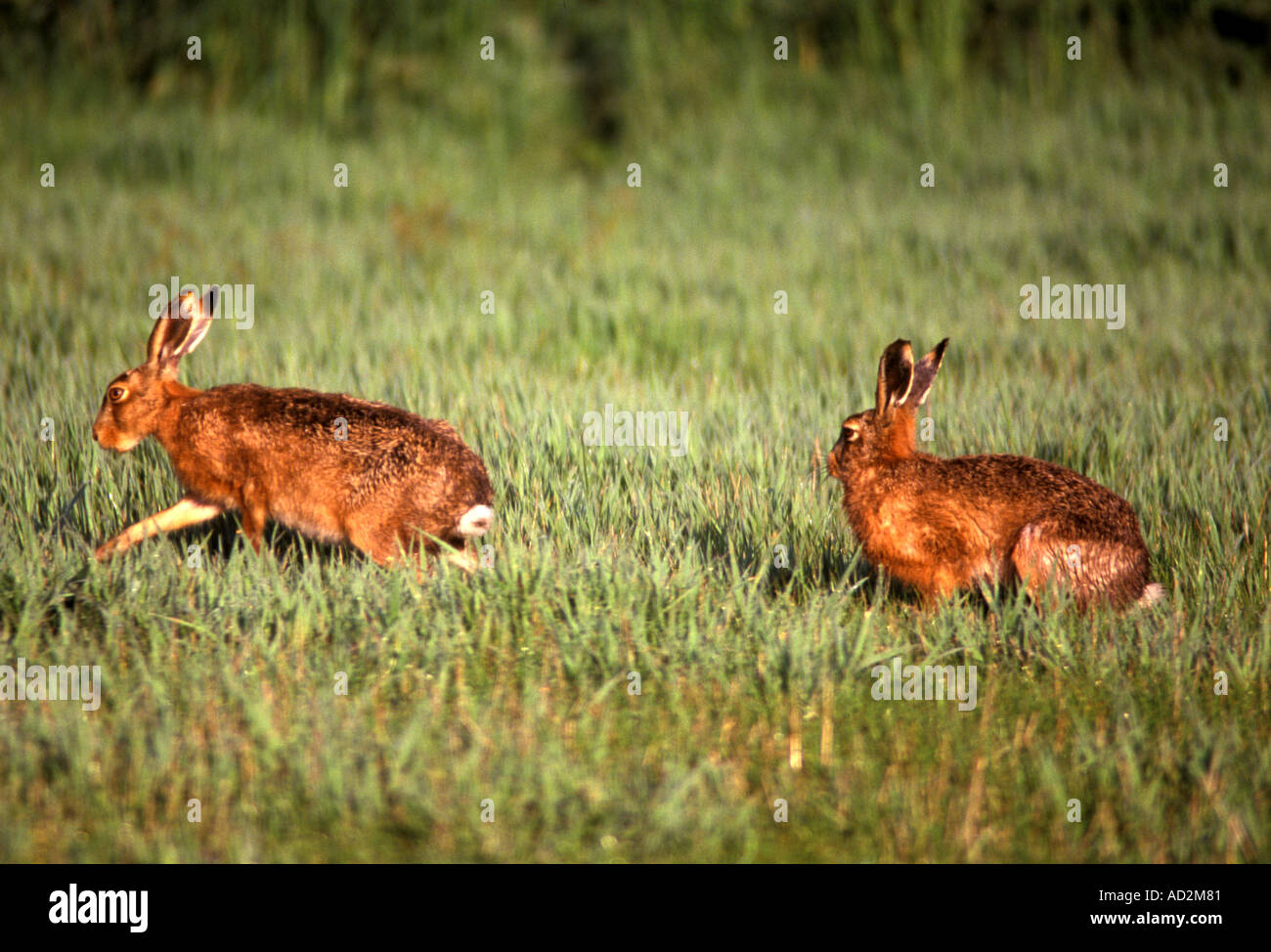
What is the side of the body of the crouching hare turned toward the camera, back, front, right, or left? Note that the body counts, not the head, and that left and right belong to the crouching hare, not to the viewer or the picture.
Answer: left

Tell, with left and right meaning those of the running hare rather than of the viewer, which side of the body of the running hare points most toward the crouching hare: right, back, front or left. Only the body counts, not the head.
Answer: back

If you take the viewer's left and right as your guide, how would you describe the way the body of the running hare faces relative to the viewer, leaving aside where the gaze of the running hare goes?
facing to the left of the viewer

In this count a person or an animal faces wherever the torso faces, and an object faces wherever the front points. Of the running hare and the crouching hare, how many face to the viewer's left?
2

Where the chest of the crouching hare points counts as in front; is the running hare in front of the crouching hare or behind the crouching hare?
in front
